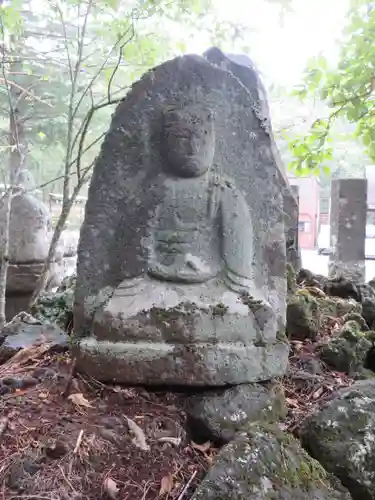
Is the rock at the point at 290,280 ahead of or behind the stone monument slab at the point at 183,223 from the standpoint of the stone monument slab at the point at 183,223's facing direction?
behind

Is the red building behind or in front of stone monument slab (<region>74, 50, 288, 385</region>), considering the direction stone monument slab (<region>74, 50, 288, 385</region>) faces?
behind

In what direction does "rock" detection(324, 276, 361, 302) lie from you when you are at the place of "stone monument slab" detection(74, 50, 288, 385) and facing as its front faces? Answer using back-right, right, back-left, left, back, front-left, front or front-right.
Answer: back-left

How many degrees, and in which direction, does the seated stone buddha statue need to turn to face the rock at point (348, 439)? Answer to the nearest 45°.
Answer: approximately 45° to its left

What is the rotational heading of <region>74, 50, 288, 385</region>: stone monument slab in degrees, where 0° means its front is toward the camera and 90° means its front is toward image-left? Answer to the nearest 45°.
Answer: approximately 0°

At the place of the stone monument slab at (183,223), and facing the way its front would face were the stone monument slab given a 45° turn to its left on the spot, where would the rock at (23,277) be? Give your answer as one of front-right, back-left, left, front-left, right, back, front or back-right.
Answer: back
